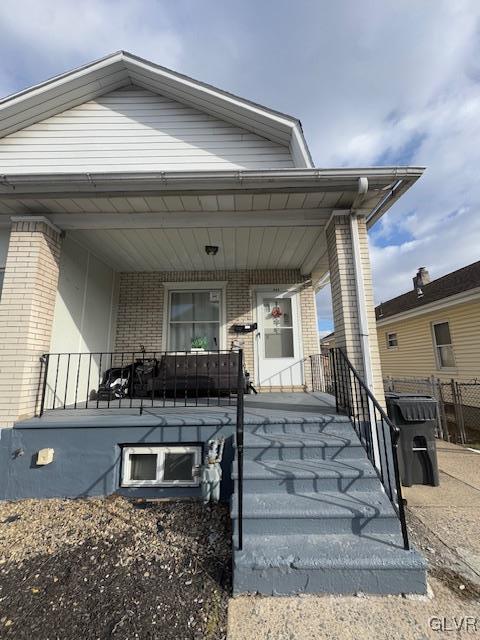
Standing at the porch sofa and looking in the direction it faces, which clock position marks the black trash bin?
The black trash bin is roughly at 10 o'clock from the porch sofa.

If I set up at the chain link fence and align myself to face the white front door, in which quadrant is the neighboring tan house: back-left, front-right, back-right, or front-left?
back-right

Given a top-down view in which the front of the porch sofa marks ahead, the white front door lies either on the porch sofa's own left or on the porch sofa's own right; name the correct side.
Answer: on the porch sofa's own left

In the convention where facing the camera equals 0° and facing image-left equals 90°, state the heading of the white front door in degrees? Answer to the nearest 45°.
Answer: approximately 0°

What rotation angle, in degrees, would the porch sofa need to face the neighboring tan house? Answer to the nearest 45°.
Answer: approximately 90° to its left

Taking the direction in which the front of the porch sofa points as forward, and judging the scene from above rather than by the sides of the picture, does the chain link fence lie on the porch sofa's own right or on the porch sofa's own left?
on the porch sofa's own left

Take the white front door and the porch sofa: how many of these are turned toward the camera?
2

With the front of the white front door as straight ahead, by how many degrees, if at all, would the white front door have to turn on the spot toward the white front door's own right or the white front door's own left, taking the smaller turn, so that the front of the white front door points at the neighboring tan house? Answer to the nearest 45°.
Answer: approximately 135° to the white front door's own left

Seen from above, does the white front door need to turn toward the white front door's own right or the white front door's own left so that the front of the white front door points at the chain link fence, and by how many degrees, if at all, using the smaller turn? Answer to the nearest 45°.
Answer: approximately 135° to the white front door's own left
